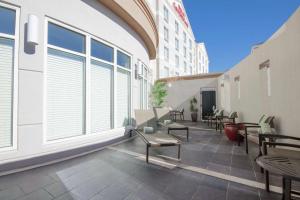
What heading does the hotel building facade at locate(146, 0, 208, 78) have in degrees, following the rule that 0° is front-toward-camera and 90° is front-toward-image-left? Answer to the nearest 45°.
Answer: approximately 315°

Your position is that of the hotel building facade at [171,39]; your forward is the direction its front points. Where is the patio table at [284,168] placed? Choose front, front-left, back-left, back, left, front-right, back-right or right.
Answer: front-right

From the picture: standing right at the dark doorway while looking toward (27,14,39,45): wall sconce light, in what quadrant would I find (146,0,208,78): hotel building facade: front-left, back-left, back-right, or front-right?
back-right

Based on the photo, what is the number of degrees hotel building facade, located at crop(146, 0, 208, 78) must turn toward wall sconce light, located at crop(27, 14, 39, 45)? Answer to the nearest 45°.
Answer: approximately 45° to its right
